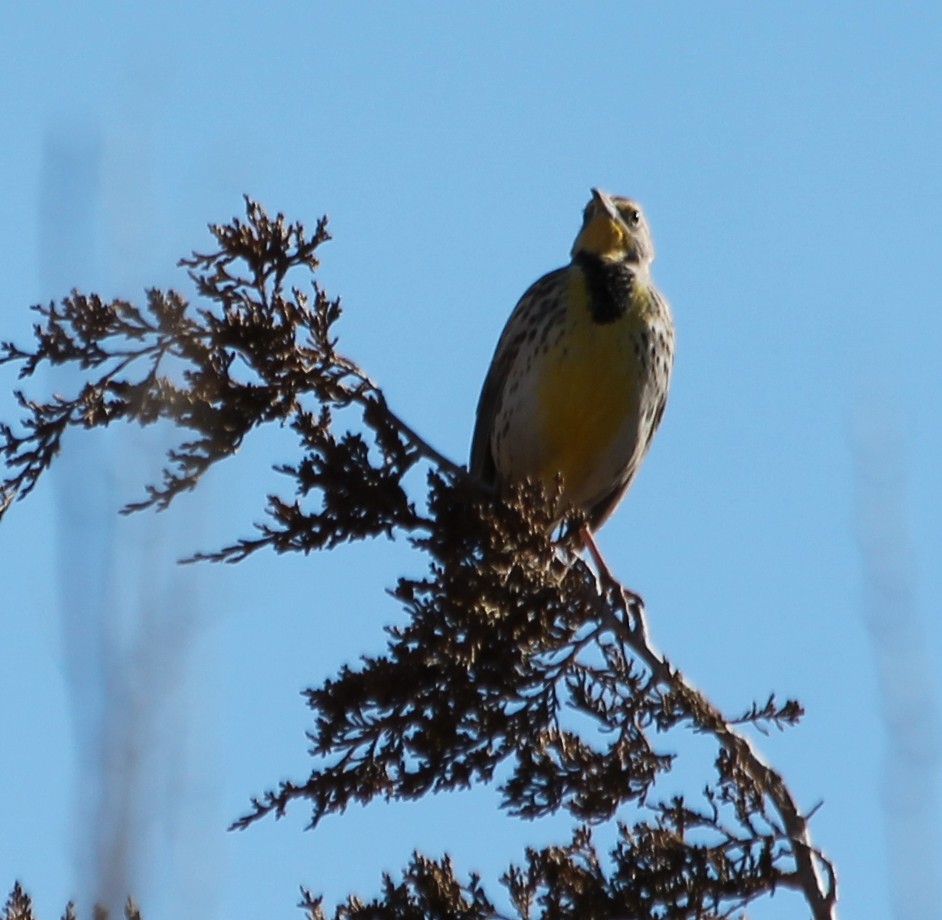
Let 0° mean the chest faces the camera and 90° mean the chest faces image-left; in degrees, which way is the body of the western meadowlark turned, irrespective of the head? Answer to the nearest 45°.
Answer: approximately 0°
